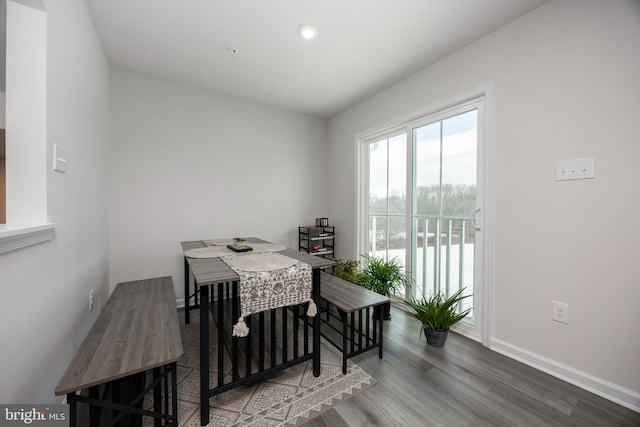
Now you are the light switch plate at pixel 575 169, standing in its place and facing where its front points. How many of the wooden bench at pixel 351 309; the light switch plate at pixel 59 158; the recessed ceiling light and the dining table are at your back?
0

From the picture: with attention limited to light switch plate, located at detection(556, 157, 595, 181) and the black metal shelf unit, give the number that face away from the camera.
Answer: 0

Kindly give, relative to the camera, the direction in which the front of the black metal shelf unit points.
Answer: facing the viewer and to the right of the viewer

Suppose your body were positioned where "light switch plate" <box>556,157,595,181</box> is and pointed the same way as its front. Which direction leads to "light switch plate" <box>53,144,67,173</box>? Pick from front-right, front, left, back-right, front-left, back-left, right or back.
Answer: front-right

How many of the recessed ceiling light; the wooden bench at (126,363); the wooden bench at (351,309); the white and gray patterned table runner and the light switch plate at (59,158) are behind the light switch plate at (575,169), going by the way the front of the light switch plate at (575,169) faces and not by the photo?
0

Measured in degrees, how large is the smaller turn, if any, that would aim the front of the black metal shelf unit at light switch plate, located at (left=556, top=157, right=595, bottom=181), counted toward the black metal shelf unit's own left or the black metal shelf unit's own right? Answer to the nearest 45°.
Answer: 0° — it already faces it

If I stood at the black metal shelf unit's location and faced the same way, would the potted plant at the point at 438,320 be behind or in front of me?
in front

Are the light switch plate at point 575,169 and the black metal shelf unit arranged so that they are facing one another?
no

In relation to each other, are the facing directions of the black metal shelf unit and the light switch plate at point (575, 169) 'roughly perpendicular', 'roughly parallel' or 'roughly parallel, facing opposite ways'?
roughly perpendicular

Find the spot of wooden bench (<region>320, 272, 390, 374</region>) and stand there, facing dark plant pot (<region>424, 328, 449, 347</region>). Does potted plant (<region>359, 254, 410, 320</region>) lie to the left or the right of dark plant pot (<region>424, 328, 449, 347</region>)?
left

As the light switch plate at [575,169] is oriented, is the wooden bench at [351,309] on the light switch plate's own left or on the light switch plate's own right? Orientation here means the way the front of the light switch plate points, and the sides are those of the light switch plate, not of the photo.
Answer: on the light switch plate's own right

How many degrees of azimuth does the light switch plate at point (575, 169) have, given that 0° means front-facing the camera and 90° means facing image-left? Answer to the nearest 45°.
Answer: approximately 0°

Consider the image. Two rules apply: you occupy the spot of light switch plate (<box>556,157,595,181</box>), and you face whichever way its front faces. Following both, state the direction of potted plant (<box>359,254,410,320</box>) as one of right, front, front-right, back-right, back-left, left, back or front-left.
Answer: right

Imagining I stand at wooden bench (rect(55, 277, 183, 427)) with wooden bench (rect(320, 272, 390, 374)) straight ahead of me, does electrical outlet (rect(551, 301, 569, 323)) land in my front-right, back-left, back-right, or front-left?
front-right
